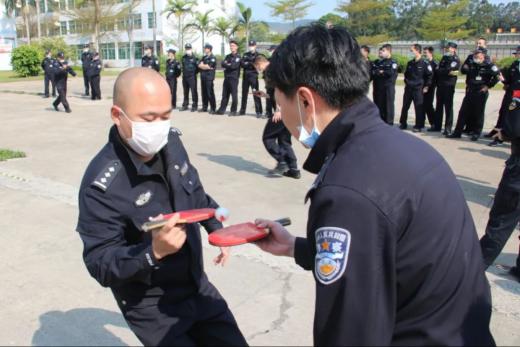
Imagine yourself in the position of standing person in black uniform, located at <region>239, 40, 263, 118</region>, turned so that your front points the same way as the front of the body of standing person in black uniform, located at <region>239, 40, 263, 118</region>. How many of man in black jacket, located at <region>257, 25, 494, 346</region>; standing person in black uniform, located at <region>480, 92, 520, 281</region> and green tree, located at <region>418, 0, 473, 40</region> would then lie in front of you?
2

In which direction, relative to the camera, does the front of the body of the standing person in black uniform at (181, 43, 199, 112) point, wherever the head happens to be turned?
toward the camera

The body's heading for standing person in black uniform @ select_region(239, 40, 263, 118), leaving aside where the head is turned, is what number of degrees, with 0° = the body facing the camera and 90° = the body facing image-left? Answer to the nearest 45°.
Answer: approximately 0°

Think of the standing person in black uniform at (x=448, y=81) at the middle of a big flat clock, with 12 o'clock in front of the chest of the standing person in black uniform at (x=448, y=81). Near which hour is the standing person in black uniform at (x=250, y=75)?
the standing person in black uniform at (x=250, y=75) is roughly at 2 o'clock from the standing person in black uniform at (x=448, y=81).

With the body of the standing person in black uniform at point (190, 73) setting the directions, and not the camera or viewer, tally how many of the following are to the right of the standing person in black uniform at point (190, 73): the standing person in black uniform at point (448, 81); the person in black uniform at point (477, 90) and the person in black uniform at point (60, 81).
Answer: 1

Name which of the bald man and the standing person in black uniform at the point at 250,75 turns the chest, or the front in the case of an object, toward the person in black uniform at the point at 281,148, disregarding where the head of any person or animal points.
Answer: the standing person in black uniform at the point at 250,75

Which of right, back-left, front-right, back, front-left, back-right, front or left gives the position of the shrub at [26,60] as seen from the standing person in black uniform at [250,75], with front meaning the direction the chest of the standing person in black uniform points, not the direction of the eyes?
back-right

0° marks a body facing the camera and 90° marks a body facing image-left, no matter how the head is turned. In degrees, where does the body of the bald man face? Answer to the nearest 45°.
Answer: approximately 315°

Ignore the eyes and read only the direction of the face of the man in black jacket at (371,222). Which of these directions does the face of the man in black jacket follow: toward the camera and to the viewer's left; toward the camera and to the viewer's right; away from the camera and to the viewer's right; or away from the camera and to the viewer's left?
away from the camera and to the viewer's left

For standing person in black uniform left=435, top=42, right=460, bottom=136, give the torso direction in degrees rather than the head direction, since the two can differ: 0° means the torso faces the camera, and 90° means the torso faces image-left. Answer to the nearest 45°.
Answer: approximately 45°

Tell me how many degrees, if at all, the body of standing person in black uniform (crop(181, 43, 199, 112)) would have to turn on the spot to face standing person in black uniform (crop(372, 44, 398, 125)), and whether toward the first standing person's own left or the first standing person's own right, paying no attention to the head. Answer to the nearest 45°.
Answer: approximately 45° to the first standing person's own left
